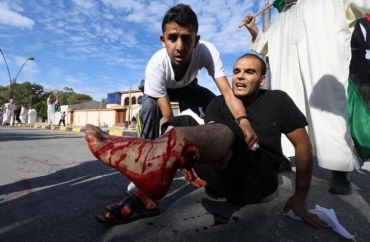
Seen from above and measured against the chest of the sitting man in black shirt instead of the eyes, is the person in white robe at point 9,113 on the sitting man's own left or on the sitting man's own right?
on the sitting man's own right

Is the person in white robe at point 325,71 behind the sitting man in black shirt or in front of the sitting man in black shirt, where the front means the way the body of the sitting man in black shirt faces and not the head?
behind

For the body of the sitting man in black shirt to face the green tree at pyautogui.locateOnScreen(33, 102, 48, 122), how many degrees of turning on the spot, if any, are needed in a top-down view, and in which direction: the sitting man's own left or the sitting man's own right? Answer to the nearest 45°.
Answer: approximately 90° to the sitting man's own right

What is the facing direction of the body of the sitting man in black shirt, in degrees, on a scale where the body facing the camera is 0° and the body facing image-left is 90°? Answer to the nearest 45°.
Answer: approximately 45°
